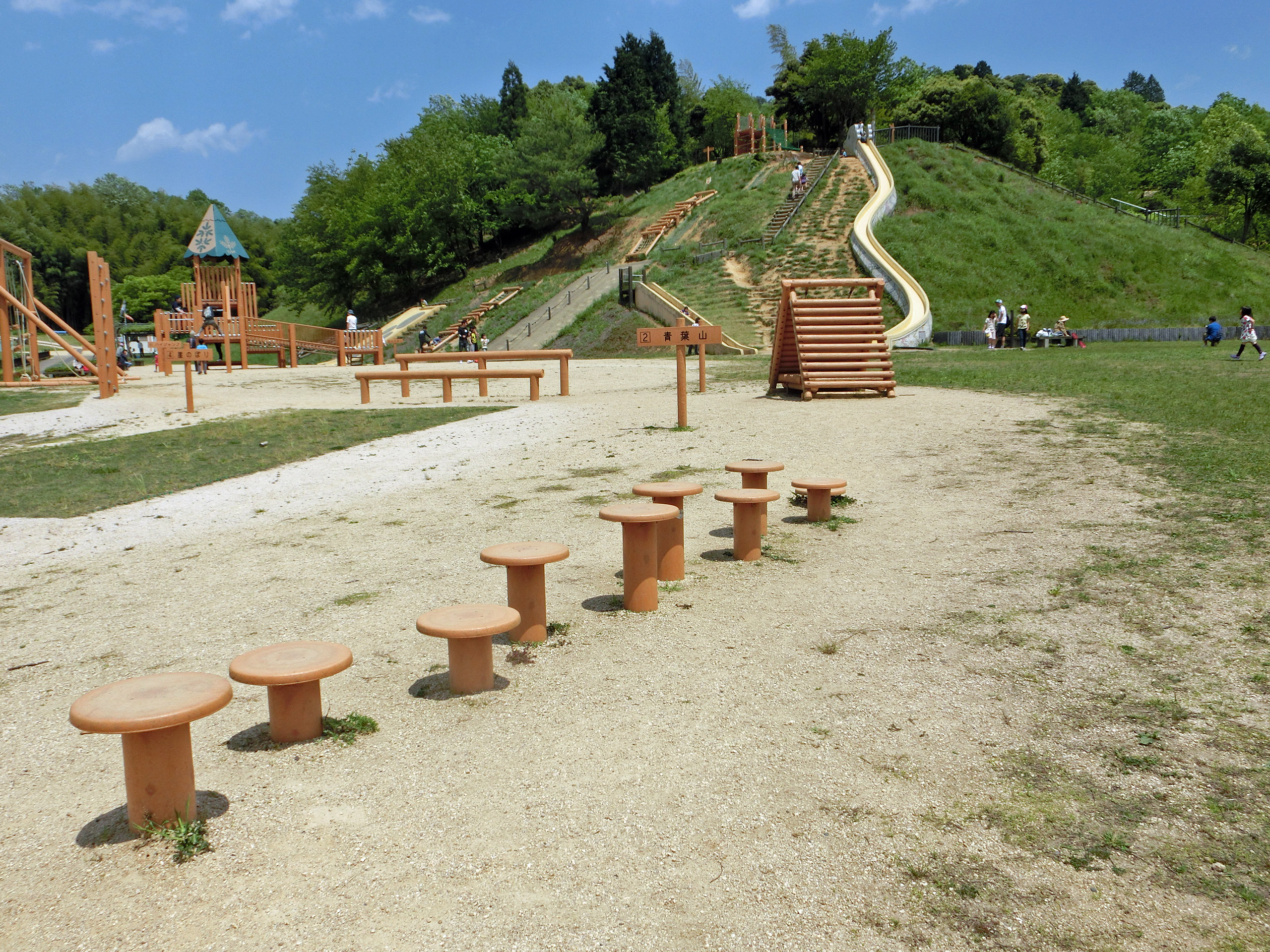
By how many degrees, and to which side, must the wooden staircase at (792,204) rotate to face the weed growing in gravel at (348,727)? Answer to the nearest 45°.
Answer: approximately 45° to its left

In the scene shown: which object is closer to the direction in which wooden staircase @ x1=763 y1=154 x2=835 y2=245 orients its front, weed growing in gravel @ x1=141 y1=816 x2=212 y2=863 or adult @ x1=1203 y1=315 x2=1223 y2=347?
the weed growing in gravel

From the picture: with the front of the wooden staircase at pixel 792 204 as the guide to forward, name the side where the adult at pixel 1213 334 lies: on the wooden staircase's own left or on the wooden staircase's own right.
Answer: on the wooden staircase's own left

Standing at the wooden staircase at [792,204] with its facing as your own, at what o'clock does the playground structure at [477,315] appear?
The playground structure is roughly at 1 o'clock from the wooden staircase.

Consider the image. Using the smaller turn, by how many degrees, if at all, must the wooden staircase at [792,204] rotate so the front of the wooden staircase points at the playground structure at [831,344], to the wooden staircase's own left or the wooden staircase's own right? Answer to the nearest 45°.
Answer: approximately 45° to the wooden staircase's own left

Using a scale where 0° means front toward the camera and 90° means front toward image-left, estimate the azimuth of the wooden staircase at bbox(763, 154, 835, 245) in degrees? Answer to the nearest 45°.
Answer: approximately 45°

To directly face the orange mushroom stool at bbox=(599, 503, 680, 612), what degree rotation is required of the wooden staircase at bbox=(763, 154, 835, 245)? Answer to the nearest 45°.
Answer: approximately 45° to its left
